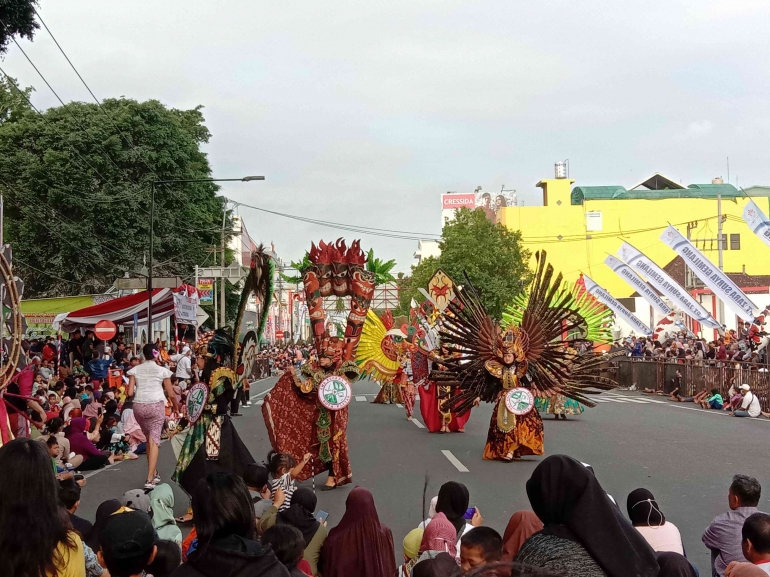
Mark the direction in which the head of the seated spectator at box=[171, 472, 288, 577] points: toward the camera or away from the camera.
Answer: away from the camera

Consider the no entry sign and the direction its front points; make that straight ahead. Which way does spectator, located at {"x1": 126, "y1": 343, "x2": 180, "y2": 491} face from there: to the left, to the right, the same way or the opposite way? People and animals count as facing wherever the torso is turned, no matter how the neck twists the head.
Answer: the opposite way

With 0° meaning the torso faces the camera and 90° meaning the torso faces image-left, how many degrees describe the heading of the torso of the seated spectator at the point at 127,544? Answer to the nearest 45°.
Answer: approximately 180°

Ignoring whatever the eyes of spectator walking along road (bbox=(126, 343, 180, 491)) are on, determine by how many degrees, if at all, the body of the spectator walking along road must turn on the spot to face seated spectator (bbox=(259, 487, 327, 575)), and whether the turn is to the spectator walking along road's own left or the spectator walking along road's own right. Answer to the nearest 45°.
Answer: approximately 180°

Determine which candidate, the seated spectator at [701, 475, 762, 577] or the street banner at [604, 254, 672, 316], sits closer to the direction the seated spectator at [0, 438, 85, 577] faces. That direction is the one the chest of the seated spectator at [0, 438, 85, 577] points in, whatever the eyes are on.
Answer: the street banner

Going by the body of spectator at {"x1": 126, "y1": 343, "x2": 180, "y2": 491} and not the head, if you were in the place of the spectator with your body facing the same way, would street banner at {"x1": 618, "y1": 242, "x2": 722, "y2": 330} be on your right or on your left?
on your right

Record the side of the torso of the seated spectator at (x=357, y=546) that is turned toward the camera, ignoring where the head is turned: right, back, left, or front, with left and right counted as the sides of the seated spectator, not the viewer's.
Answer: back

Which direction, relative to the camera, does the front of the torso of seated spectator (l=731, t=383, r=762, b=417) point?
to the viewer's left

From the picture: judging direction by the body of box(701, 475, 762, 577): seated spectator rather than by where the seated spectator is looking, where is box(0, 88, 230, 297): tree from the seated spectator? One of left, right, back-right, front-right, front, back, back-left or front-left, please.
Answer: front

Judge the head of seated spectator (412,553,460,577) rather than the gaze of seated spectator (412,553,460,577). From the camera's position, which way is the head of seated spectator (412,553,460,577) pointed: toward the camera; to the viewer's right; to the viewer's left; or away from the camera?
away from the camera

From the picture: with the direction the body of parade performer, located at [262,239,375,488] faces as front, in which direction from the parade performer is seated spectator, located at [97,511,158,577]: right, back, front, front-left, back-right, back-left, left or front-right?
front

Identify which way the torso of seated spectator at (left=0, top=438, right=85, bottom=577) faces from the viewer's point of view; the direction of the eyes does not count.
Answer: away from the camera

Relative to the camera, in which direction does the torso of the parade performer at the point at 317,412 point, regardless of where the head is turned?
toward the camera

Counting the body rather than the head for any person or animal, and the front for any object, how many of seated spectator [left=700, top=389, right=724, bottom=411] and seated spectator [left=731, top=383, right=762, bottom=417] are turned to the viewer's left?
2

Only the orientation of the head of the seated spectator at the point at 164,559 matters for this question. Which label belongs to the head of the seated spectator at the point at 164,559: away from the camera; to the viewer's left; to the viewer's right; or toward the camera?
away from the camera

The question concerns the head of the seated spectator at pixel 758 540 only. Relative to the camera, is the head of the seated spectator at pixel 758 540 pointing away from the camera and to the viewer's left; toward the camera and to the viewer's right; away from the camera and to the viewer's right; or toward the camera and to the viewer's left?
away from the camera and to the viewer's left

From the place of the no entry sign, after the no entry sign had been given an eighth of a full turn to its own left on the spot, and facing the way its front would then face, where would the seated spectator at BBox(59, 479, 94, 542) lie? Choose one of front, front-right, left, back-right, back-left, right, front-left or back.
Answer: front-right

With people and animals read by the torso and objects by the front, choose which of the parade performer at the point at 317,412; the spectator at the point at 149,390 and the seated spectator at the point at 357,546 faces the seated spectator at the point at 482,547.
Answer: the parade performer

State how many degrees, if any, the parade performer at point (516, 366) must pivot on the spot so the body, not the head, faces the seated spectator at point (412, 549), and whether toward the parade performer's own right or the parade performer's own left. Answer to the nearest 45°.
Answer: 0° — they already face them

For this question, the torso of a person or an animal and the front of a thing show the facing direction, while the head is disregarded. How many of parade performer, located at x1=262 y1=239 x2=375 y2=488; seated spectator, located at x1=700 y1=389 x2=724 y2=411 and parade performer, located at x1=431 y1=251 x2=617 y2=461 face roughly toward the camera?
2

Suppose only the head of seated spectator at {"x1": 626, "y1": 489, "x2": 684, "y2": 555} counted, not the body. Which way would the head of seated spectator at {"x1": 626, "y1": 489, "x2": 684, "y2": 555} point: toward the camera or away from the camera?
away from the camera

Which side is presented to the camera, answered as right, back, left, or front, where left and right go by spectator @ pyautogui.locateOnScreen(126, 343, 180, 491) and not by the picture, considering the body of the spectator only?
back
